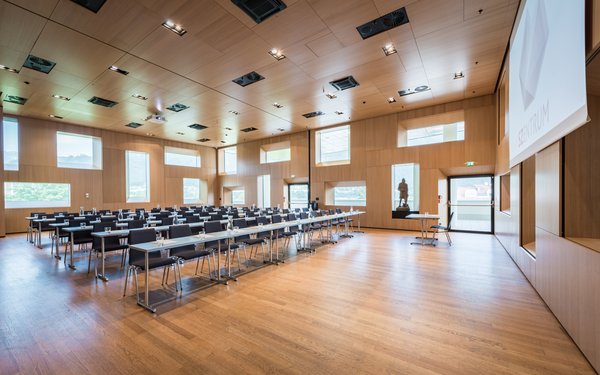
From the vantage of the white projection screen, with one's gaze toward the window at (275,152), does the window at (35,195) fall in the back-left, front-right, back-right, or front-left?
front-left

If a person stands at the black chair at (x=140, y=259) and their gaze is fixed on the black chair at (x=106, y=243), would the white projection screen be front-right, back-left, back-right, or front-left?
back-right

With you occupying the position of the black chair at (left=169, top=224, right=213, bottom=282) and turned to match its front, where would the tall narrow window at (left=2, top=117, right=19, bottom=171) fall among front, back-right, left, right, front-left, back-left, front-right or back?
back

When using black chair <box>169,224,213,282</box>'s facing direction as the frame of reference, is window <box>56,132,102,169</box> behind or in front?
behind

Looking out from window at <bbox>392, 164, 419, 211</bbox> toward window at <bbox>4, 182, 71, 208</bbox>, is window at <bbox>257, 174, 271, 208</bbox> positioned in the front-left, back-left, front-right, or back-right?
front-right

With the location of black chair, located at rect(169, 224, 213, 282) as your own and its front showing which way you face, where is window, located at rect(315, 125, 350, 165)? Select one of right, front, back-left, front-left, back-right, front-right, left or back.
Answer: left

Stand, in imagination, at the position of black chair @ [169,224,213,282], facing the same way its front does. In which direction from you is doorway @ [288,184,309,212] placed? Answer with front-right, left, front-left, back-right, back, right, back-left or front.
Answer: left

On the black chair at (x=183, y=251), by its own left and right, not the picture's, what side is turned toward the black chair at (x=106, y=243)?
back

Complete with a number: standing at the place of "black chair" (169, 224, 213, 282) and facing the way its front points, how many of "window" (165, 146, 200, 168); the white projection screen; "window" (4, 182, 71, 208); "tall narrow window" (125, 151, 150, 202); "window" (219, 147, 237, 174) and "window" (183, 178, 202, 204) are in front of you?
1

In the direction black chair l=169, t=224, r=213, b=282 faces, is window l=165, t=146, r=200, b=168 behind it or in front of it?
behind

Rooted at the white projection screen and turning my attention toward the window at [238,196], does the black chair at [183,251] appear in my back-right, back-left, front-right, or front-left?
front-left

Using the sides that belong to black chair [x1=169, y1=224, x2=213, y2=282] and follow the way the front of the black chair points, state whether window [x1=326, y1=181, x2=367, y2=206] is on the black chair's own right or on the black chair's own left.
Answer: on the black chair's own left

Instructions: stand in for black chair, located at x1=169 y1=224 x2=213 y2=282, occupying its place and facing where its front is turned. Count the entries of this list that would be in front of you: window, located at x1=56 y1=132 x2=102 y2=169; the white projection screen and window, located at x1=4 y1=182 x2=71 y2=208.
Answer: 1

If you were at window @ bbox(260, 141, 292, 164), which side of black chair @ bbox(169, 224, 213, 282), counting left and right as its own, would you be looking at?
left

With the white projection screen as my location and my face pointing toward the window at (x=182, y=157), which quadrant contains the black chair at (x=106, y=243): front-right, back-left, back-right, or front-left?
front-left

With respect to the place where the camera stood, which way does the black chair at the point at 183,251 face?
facing the viewer and to the right of the viewer

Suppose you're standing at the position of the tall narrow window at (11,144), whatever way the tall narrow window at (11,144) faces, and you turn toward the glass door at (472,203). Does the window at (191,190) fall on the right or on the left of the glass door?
left
